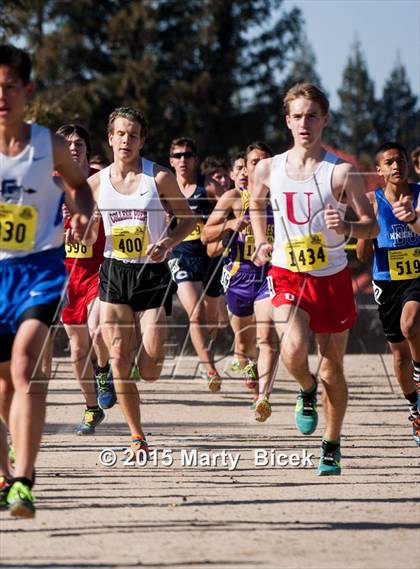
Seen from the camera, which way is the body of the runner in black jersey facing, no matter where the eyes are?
toward the camera
